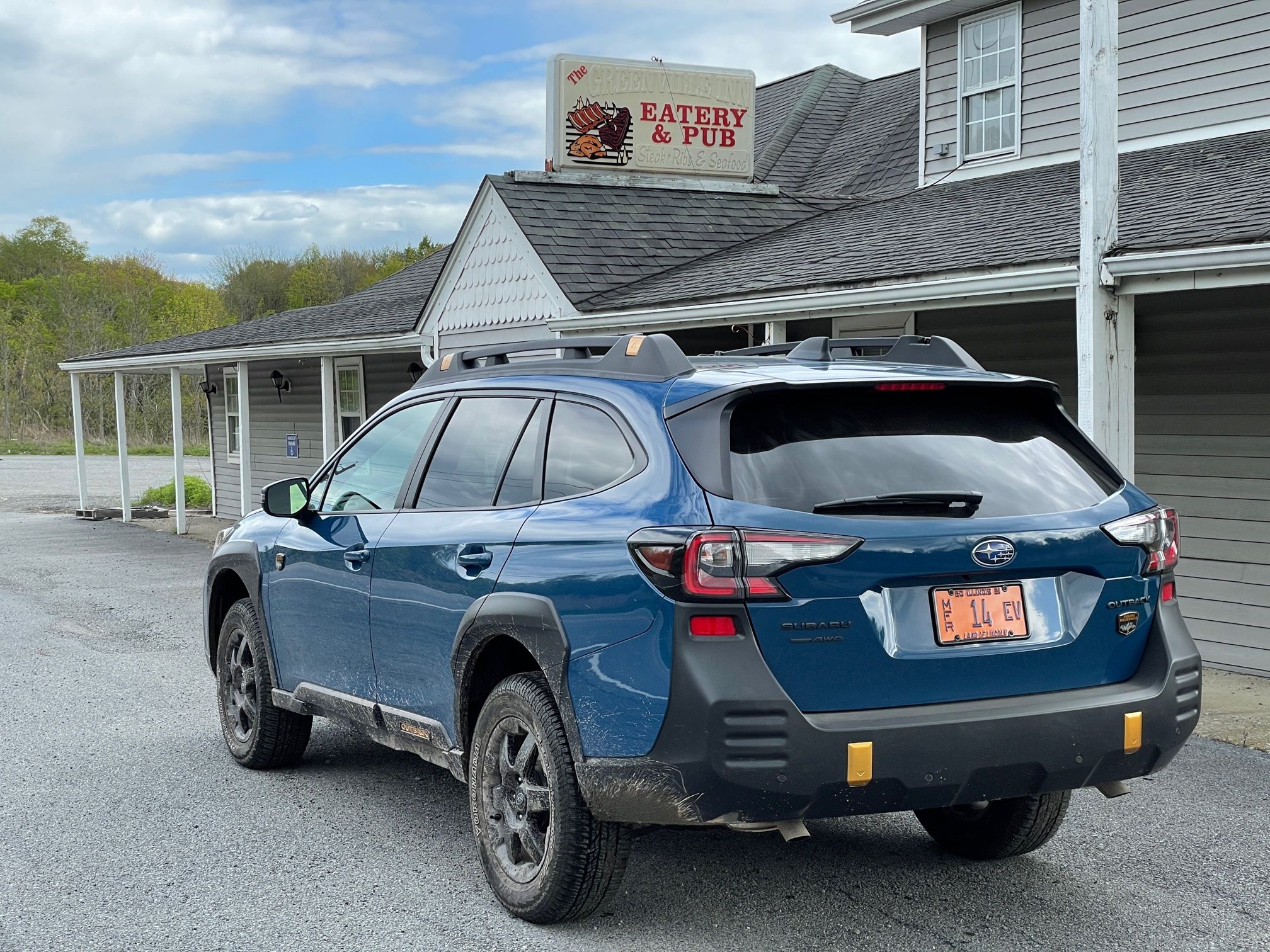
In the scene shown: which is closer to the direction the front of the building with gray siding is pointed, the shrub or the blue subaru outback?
the blue subaru outback

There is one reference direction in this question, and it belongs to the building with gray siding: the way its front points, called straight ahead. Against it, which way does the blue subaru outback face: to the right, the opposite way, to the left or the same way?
to the right

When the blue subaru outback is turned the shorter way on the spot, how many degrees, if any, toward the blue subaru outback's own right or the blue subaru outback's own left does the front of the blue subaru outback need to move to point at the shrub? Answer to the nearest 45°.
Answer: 0° — it already faces it

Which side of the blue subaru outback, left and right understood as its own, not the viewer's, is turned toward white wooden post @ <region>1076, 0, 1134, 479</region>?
right

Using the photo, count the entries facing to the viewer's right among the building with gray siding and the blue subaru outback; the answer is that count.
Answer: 0

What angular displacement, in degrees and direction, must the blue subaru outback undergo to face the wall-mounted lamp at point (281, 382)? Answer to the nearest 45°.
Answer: approximately 45° to its right

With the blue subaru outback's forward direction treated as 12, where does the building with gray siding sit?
The building with gray siding is roughly at 2 o'clock from the blue subaru outback.

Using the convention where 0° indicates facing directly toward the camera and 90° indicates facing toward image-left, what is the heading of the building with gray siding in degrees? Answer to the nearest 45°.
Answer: approximately 45°

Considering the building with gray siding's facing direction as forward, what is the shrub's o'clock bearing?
The shrub is roughly at 3 o'clock from the building with gray siding.

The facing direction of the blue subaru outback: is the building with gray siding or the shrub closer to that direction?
the shrub

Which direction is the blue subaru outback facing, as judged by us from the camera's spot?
facing away from the viewer and to the left of the viewer

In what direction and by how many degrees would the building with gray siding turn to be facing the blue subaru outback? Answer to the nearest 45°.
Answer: approximately 45° to its left
